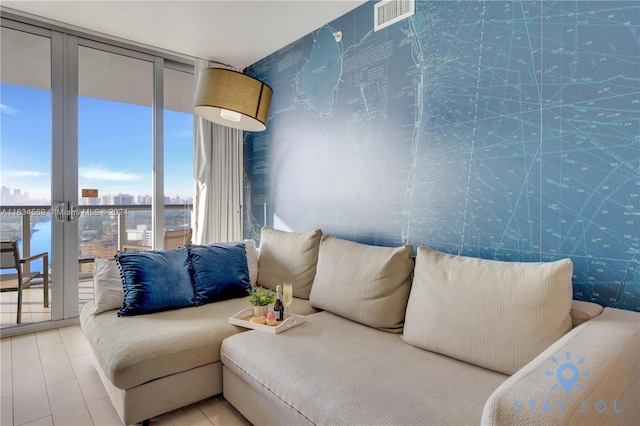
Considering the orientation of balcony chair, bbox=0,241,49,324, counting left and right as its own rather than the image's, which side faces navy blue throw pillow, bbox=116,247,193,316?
right

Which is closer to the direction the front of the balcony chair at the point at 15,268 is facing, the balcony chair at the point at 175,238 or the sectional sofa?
the balcony chair

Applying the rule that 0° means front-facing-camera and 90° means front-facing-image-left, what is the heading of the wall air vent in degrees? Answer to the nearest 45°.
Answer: approximately 45°

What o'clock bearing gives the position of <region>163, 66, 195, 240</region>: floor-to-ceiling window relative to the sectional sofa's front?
The floor-to-ceiling window is roughly at 3 o'clock from the sectional sofa.

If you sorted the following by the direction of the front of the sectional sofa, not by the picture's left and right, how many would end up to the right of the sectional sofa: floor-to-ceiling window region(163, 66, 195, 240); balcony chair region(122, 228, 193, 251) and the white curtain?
3

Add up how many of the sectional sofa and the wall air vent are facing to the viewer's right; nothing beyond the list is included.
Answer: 0

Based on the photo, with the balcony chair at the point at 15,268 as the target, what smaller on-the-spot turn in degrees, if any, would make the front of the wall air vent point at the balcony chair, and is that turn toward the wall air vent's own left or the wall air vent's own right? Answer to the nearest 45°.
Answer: approximately 45° to the wall air vent's own right

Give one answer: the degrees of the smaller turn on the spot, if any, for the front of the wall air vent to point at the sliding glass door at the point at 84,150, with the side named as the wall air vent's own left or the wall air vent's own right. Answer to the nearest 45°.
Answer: approximately 45° to the wall air vent's own right

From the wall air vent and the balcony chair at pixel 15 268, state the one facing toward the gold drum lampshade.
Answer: the wall air vent

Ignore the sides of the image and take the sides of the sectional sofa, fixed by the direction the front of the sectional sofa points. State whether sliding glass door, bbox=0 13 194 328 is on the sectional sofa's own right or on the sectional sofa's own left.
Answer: on the sectional sofa's own right
